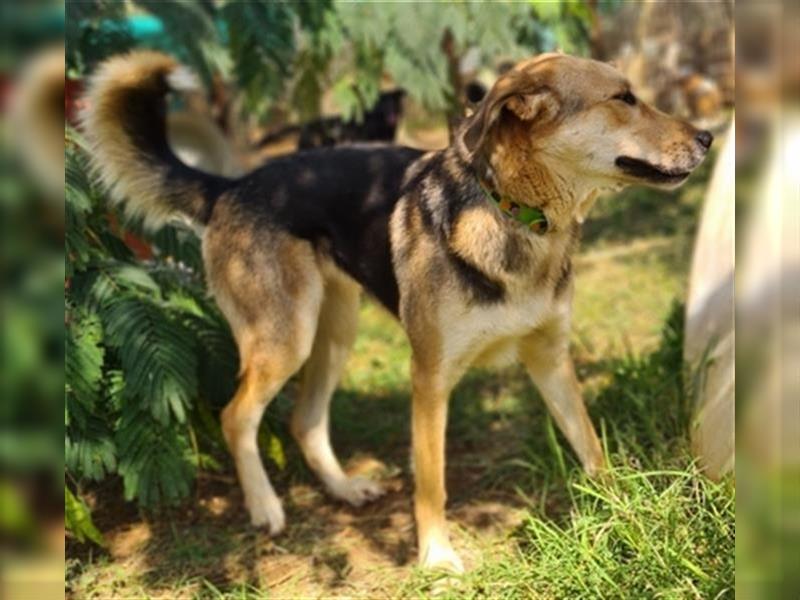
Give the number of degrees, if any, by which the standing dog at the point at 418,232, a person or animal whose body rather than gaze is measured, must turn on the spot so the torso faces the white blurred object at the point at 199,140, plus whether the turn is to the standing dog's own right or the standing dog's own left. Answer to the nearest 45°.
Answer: approximately 135° to the standing dog's own left

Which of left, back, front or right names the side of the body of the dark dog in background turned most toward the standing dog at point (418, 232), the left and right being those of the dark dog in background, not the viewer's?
right

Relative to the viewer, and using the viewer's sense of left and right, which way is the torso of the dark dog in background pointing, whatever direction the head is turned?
facing to the right of the viewer

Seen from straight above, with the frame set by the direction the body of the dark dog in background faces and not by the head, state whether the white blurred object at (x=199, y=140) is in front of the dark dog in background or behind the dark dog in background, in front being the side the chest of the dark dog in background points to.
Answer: behind

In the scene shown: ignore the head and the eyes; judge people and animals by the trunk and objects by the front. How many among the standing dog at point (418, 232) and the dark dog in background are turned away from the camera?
0

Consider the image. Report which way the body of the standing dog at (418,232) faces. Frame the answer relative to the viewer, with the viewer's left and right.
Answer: facing the viewer and to the right of the viewer
